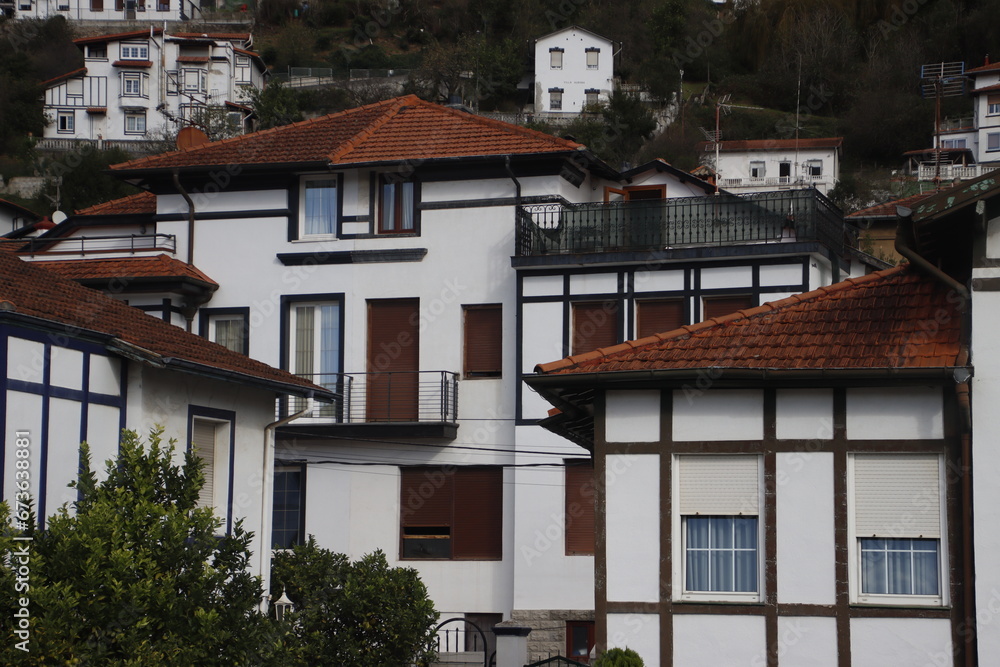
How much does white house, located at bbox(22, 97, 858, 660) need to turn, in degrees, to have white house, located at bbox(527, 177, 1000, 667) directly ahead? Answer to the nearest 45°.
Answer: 0° — it already faces it

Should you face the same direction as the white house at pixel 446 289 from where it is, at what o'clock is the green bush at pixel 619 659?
The green bush is roughly at 12 o'clock from the white house.

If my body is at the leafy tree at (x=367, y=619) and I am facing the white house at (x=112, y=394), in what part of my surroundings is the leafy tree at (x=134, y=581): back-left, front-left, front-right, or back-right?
front-left

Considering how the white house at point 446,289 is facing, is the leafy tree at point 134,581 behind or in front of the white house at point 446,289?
in front

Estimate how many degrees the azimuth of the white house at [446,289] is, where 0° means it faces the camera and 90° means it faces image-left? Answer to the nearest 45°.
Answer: approximately 0°

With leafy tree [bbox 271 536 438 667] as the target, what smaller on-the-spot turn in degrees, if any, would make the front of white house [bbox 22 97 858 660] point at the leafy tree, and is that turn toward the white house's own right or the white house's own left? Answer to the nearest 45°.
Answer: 0° — it already faces it

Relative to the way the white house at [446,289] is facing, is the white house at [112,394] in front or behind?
in front

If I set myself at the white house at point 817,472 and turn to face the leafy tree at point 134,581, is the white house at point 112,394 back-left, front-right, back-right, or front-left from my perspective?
front-right

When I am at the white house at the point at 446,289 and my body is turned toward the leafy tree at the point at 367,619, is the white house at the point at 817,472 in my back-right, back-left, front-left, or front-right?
front-left
